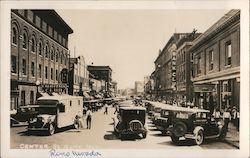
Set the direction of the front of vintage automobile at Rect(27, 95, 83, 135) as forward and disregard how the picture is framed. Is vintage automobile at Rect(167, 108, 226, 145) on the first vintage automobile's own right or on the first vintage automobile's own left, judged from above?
on the first vintage automobile's own left

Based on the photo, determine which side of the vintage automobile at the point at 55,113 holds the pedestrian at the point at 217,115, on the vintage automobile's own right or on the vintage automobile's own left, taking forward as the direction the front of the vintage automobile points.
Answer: on the vintage automobile's own left

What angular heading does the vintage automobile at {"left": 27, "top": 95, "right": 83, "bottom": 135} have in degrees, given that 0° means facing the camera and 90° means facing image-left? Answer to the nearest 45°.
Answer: approximately 45°

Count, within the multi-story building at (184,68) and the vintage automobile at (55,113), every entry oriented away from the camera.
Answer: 0

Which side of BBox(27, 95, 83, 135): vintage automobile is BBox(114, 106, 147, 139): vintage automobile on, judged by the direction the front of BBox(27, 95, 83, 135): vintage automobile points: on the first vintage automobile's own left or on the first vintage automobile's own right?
on the first vintage automobile's own left

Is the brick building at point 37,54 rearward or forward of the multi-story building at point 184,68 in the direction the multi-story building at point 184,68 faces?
forward

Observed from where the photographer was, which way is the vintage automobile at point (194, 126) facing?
facing away from the viewer and to the right of the viewer

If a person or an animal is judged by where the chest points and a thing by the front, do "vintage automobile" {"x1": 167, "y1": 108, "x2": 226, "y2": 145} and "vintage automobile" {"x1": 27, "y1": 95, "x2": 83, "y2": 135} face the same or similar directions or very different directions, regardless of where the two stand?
very different directions

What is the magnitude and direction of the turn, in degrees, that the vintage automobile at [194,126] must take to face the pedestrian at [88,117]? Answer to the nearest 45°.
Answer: approximately 135° to its left

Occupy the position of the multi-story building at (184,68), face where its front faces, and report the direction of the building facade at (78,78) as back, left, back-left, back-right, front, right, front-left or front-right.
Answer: front-right
